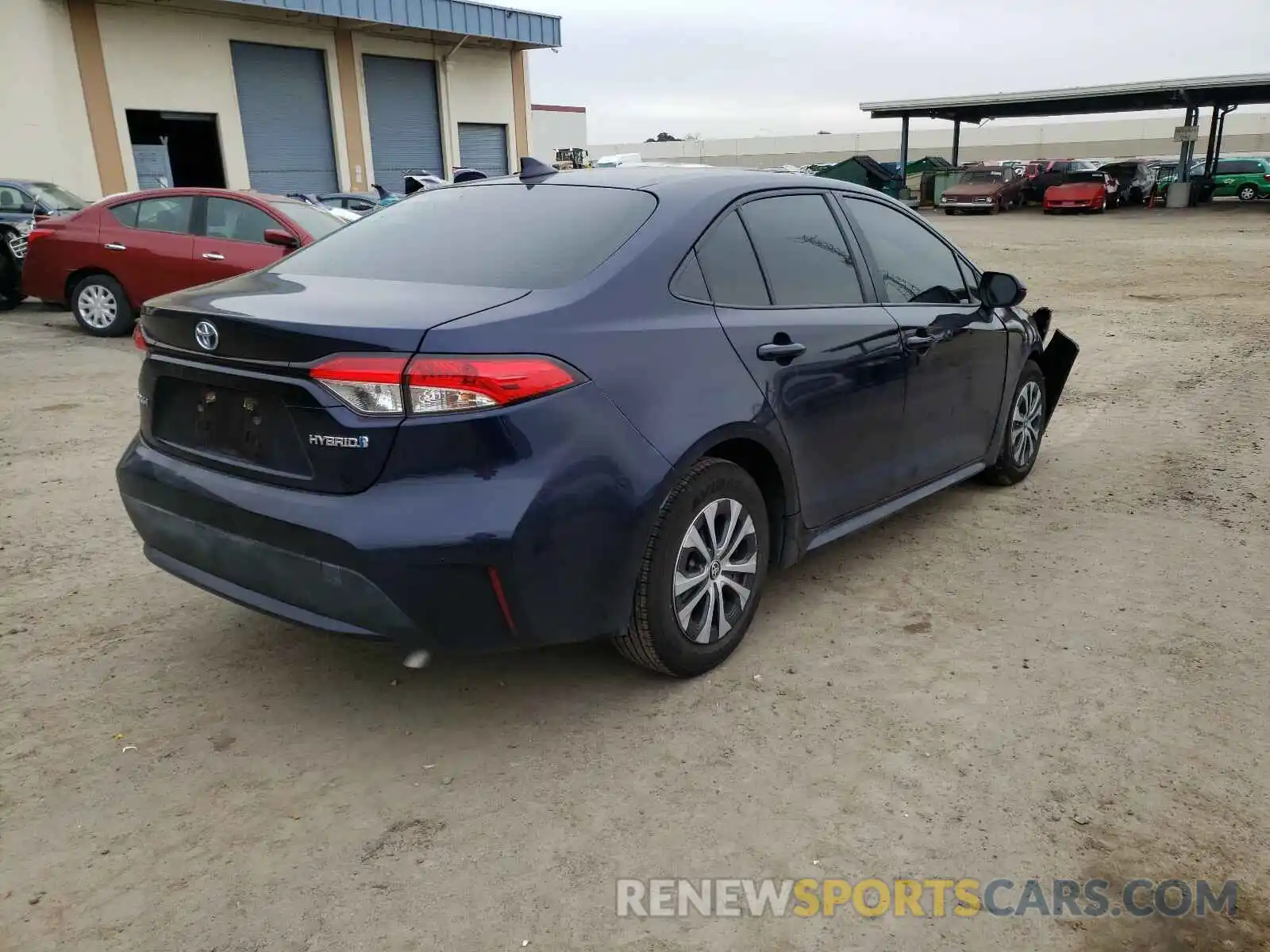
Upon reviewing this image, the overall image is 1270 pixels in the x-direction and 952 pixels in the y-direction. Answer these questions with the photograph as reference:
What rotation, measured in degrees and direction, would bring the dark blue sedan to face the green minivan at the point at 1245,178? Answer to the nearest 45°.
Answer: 0° — it already faces it

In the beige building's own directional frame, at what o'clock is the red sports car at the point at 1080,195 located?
The red sports car is roughly at 10 o'clock from the beige building.

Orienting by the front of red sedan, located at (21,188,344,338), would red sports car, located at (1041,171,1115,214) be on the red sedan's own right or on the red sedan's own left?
on the red sedan's own left

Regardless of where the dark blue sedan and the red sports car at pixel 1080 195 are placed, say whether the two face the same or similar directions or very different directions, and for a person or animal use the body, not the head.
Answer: very different directions

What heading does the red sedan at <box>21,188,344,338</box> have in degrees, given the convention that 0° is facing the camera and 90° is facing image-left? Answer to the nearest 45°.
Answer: approximately 315°

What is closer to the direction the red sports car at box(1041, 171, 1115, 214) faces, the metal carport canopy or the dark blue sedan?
the dark blue sedan

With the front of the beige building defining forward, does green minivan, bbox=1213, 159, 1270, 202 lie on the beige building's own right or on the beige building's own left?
on the beige building's own left

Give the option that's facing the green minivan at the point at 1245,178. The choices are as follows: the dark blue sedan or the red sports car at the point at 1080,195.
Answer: the dark blue sedan

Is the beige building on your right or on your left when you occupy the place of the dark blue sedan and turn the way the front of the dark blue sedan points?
on your left

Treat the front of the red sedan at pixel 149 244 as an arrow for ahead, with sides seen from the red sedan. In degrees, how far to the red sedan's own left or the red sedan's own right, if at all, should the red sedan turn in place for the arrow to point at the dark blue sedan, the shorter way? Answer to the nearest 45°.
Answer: approximately 45° to the red sedan's own right

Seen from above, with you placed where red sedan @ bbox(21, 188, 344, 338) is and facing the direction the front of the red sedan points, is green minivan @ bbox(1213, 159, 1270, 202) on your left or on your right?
on your left

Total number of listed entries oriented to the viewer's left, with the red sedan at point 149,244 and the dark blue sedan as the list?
0

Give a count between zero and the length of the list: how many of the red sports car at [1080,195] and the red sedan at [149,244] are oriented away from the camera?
0

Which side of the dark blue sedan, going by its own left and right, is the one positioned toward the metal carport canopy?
front
